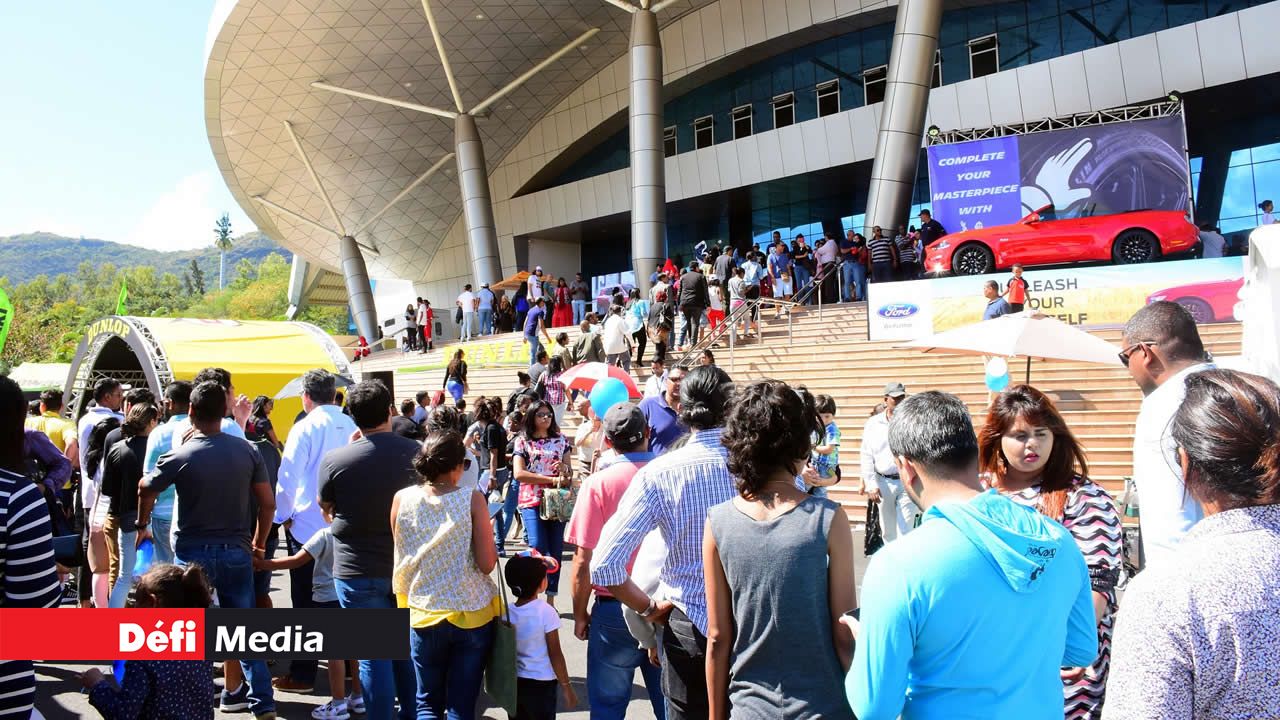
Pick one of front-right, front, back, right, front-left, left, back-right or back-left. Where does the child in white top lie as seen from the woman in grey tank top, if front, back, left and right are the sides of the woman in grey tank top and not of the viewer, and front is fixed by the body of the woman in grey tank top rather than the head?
front-left

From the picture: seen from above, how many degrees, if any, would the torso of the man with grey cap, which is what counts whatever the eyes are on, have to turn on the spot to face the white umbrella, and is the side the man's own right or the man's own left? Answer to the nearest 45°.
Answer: approximately 45° to the man's own right

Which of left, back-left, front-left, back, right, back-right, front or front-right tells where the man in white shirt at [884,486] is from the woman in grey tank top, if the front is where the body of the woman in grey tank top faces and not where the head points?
front

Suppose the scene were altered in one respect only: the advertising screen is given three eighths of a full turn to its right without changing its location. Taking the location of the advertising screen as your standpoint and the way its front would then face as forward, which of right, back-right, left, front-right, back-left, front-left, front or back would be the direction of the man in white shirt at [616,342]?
left

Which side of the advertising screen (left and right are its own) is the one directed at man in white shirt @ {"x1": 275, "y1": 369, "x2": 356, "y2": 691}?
front

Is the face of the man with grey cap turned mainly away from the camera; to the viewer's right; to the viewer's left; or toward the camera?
away from the camera

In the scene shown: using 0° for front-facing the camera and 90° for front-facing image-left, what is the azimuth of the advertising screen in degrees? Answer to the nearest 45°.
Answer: approximately 0°

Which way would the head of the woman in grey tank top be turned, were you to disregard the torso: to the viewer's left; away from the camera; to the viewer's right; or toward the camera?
away from the camera

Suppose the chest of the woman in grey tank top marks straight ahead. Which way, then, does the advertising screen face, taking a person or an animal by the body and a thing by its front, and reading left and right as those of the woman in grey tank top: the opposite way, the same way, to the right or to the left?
the opposite way

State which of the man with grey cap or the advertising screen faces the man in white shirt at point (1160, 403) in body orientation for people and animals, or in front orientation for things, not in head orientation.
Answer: the advertising screen

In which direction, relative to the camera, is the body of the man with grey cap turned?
away from the camera

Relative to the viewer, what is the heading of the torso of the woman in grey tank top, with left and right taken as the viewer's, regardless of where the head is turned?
facing away from the viewer

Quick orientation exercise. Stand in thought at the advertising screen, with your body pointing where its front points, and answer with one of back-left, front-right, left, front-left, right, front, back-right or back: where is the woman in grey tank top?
front

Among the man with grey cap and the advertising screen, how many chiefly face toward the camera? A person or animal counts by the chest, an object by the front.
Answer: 1

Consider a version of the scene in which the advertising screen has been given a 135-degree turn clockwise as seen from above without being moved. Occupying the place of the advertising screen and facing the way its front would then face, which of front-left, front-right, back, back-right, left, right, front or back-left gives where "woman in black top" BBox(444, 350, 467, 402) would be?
left

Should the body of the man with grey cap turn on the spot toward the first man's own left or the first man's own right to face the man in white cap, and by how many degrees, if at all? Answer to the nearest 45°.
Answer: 0° — they already face them

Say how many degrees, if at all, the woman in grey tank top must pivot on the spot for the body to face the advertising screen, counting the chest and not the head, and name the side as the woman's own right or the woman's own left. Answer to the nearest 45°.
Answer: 0° — they already face it

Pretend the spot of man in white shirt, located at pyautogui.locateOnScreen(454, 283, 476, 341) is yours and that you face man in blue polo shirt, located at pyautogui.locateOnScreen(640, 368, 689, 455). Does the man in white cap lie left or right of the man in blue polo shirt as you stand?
left

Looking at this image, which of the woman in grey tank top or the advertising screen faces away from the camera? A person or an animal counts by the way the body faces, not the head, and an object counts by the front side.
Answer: the woman in grey tank top
